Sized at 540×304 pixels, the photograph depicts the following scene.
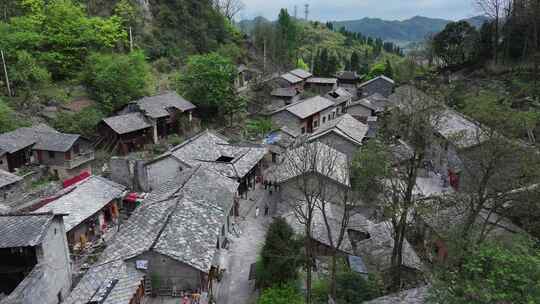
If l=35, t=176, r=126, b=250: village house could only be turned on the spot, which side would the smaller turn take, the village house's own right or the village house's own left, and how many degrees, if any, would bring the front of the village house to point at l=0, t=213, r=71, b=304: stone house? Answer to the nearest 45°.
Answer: approximately 45° to the village house's own right

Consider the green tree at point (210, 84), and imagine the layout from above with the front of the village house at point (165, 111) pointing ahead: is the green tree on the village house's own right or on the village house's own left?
on the village house's own left

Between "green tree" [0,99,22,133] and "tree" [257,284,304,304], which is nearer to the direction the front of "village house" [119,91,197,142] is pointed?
the tree

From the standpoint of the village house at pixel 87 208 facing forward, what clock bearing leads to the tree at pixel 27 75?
The tree is roughly at 7 o'clock from the village house.

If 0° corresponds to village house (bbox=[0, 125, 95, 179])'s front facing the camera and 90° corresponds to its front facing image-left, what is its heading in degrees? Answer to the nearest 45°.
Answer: approximately 315°

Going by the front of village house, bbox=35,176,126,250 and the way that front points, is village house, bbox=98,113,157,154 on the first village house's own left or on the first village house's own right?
on the first village house's own left

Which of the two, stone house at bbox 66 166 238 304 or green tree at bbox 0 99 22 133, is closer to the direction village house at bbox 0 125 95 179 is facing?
the stone house

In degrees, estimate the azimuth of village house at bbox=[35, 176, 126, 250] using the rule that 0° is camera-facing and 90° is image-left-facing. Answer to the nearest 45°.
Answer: approximately 315°

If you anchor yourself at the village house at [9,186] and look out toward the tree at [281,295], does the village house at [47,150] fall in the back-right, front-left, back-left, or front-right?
back-left

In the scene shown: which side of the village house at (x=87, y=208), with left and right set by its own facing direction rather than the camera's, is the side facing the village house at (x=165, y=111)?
left

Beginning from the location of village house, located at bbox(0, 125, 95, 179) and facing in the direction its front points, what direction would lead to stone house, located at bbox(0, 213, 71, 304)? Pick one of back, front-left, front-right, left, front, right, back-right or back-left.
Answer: front-right

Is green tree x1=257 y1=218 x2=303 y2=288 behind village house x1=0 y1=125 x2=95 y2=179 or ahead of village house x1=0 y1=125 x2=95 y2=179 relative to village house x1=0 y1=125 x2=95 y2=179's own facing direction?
ahead

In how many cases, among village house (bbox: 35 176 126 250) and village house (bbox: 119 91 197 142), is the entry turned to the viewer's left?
0

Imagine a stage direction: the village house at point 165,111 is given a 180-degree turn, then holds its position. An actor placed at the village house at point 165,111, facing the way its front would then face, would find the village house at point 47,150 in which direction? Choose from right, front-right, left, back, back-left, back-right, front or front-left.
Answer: left
